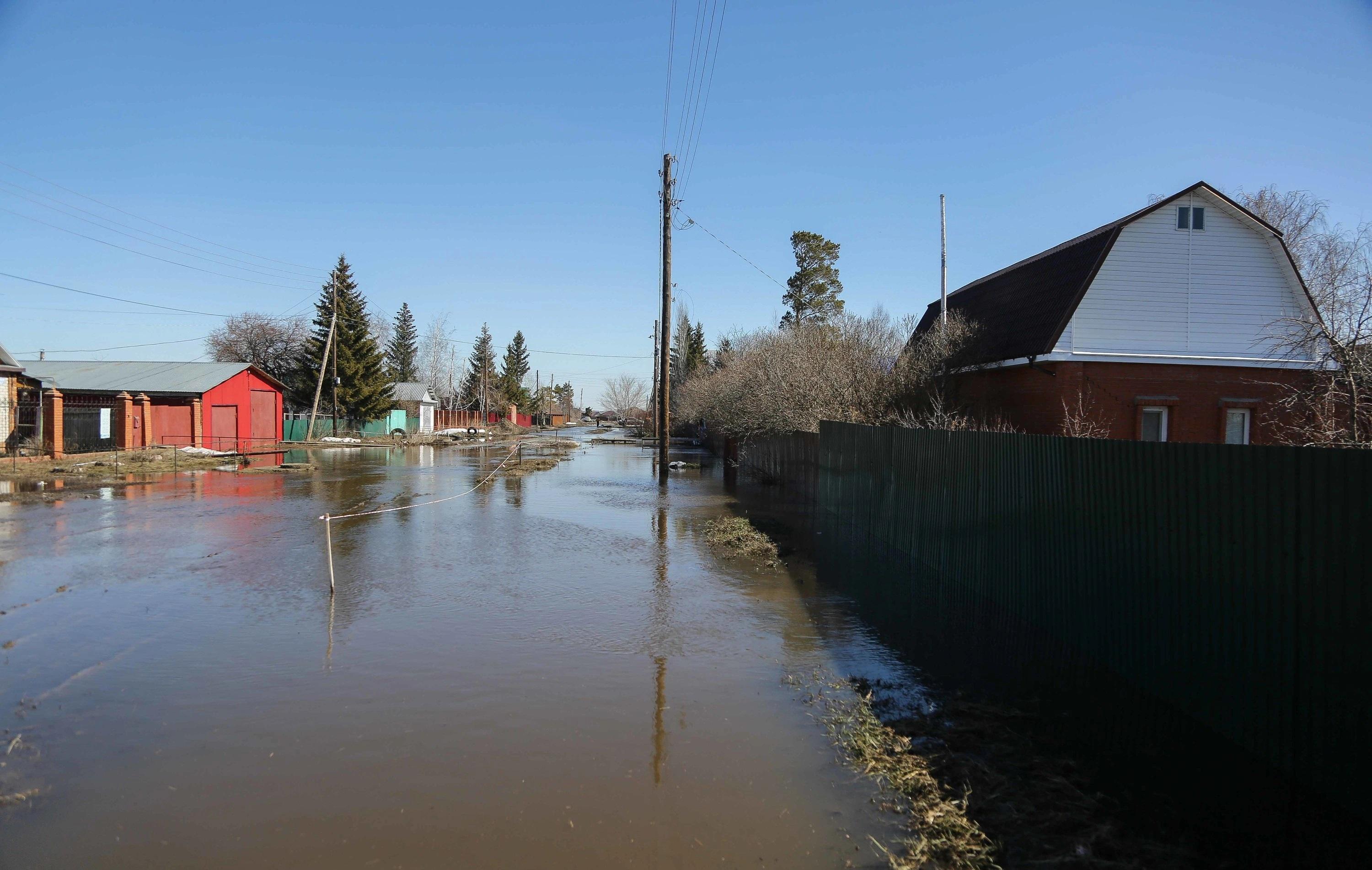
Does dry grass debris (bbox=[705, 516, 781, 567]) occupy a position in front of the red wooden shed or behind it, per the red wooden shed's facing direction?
in front

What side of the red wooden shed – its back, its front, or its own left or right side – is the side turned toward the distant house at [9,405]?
right

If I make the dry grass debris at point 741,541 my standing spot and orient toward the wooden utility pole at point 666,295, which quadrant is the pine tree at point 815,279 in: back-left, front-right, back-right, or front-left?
front-right

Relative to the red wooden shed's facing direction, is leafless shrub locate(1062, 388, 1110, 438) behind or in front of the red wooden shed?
in front

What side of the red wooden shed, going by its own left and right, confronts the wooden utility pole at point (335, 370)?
left

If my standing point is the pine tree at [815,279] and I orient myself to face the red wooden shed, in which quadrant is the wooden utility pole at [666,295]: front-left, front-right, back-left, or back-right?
front-left

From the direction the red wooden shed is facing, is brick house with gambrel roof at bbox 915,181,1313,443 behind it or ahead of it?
ahead

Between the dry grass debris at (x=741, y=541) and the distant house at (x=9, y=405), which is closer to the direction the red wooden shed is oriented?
the dry grass debris

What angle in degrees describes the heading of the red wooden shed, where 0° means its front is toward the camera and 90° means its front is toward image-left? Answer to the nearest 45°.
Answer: approximately 315°
